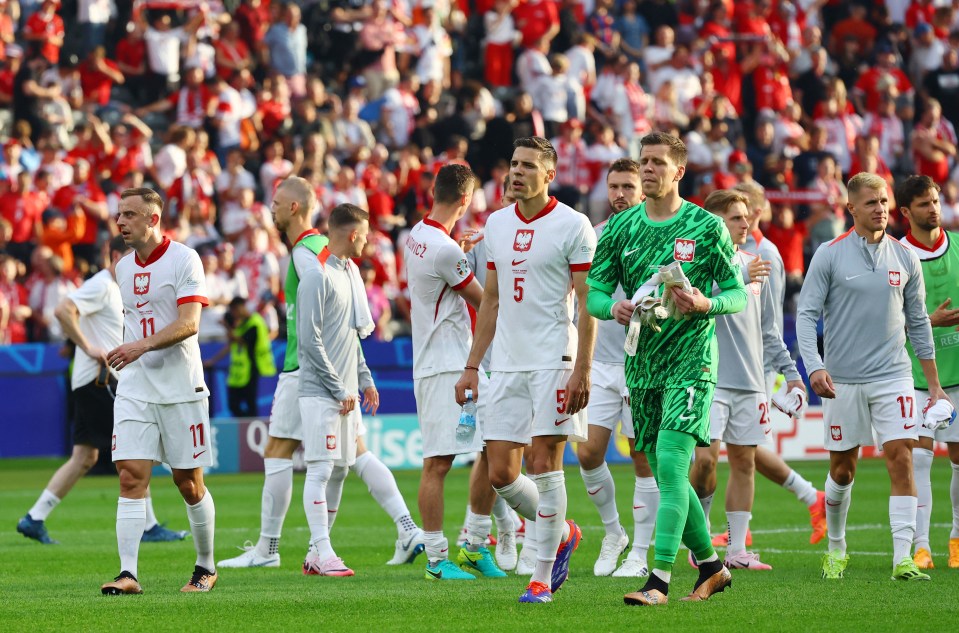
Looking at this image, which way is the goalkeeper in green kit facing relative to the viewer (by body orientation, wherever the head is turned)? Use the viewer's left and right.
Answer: facing the viewer and to the left of the viewer
